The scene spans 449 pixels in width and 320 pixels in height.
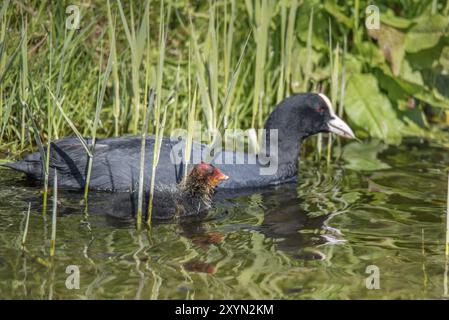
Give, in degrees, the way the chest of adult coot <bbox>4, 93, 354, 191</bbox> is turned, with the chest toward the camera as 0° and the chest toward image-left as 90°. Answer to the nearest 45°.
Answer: approximately 270°

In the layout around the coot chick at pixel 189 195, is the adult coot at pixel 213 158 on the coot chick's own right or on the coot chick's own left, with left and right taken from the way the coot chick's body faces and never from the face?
on the coot chick's own left

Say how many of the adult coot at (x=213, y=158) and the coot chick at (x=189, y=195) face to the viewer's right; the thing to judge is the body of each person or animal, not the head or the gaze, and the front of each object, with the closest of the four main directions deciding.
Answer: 2

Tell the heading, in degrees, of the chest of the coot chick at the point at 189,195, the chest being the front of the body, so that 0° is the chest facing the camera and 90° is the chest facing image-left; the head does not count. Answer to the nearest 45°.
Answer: approximately 270°

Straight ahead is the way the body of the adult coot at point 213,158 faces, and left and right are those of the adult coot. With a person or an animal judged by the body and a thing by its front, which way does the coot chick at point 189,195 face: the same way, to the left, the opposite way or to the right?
the same way

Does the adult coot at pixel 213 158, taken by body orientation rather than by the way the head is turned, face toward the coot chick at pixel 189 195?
no
